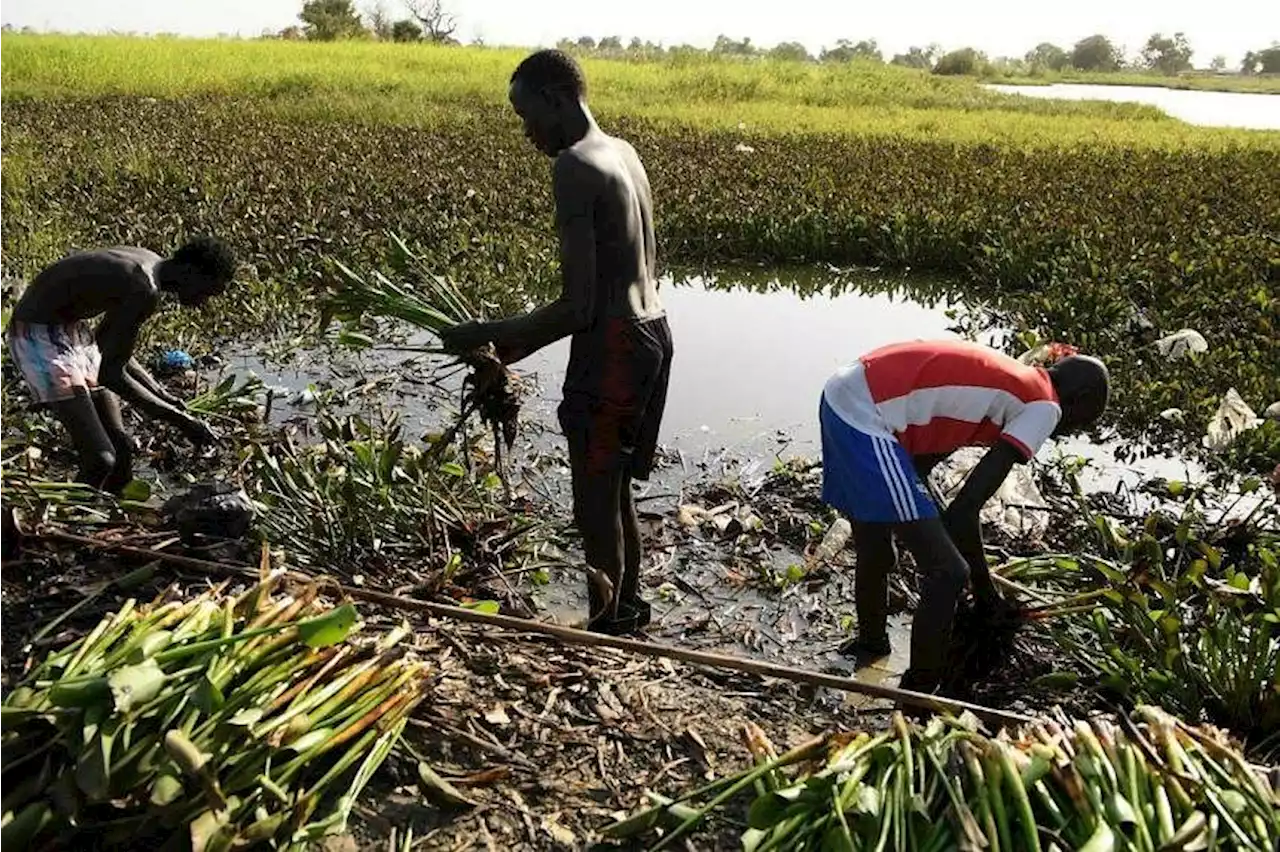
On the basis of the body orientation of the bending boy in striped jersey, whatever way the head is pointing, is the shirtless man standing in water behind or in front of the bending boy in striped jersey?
behind

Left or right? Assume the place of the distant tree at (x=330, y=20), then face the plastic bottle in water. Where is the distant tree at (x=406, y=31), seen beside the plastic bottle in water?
left

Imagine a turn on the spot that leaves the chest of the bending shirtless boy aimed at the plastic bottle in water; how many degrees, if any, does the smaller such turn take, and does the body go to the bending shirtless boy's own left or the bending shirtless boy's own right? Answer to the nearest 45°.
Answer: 0° — they already face it

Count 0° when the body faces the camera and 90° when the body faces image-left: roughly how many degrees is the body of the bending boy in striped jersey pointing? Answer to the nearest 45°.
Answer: approximately 270°

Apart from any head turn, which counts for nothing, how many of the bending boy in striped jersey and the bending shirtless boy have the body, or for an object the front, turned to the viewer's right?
2

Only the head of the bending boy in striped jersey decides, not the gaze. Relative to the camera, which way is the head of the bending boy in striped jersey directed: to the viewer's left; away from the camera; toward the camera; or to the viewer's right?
to the viewer's right

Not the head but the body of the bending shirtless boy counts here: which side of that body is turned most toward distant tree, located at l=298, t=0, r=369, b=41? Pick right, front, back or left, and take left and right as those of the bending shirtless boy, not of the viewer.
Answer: left

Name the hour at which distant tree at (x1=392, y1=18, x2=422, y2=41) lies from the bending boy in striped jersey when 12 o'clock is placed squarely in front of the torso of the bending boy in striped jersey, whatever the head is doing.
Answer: The distant tree is roughly at 8 o'clock from the bending boy in striped jersey.

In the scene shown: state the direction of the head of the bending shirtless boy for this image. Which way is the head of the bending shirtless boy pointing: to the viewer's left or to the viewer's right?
to the viewer's right

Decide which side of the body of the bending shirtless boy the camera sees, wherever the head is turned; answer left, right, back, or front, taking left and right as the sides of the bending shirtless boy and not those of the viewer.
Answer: right

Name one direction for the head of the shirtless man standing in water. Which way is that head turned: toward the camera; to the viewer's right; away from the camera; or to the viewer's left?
to the viewer's left
